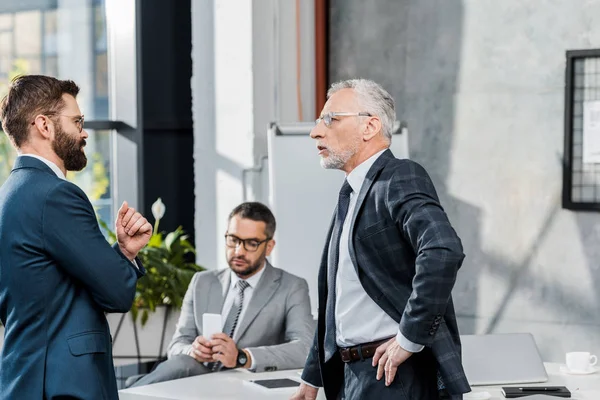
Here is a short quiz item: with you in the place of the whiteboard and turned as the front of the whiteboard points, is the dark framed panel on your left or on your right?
on your left

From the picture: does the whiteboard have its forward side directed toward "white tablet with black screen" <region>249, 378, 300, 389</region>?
yes

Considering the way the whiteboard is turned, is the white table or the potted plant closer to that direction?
the white table

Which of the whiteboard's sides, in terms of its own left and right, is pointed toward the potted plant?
right

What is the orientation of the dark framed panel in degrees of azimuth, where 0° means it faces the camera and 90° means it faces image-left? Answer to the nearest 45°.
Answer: approximately 0°

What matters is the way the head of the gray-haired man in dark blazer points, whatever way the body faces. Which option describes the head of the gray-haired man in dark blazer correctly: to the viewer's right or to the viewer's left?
to the viewer's left

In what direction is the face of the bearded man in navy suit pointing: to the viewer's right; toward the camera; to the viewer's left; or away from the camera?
to the viewer's right

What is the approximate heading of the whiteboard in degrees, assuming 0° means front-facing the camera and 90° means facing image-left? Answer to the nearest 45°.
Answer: approximately 0°
